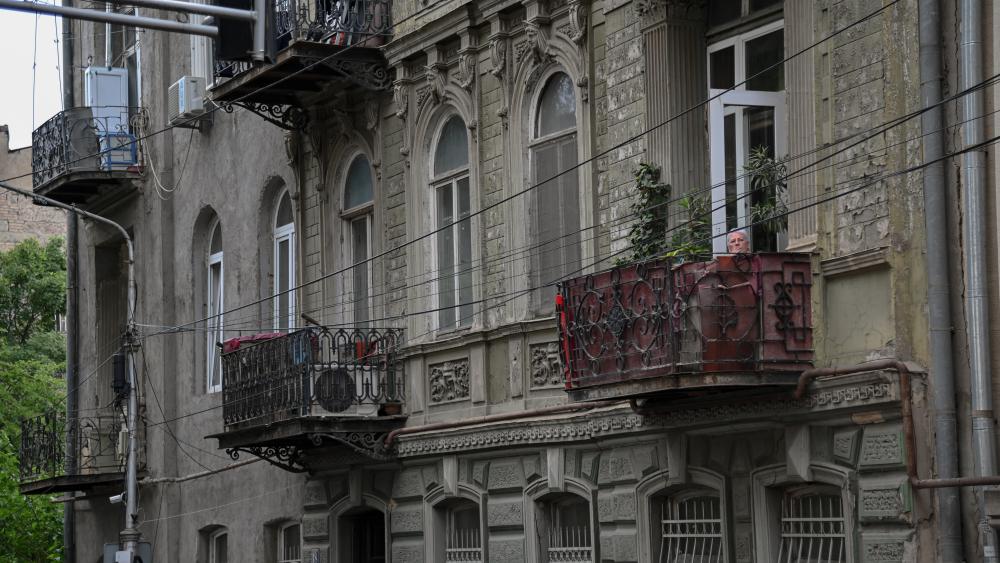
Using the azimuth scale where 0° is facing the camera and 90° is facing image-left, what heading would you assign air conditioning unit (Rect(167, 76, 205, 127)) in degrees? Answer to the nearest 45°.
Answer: approximately 45°

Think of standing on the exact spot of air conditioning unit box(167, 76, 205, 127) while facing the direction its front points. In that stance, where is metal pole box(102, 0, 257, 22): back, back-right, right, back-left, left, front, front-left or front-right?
front-left

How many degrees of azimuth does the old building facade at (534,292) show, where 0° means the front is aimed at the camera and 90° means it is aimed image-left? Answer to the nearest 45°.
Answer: approximately 45°

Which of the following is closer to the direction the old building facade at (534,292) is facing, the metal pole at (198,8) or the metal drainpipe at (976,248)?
the metal pole

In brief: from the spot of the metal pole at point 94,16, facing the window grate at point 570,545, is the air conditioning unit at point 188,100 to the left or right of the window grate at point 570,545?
left

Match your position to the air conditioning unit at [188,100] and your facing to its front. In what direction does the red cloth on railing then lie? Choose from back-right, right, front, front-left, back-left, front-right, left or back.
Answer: front-left

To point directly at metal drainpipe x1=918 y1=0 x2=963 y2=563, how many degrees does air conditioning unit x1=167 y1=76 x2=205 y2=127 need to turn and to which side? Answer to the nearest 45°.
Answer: approximately 45° to its left
